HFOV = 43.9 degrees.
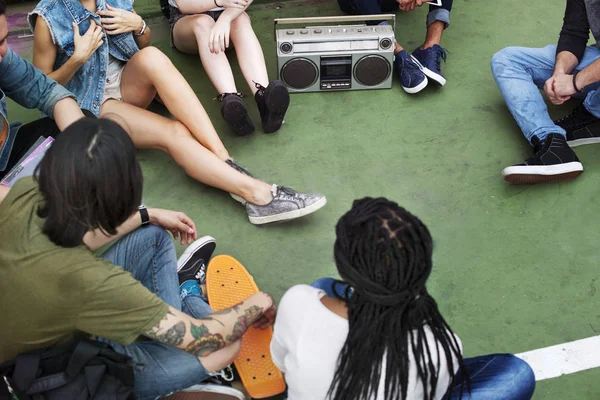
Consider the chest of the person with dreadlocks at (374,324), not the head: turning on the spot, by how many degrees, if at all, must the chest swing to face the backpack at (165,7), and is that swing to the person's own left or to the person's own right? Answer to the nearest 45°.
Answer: approximately 45° to the person's own left

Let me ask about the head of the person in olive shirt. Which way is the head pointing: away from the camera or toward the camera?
away from the camera

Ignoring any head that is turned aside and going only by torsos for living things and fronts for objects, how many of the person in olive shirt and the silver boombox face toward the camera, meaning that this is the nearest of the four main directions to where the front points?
1

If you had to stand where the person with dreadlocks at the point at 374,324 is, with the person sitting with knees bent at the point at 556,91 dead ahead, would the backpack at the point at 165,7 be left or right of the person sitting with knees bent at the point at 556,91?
left

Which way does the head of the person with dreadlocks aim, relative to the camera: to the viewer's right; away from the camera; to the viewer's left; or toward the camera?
away from the camera

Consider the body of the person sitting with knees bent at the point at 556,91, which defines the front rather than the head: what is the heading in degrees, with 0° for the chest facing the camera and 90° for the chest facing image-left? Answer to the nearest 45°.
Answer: approximately 45°

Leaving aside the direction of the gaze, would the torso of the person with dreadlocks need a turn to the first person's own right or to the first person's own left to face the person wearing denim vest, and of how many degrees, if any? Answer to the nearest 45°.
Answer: approximately 45° to the first person's own left

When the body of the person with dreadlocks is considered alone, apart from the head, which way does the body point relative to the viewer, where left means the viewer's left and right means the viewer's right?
facing away from the viewer
